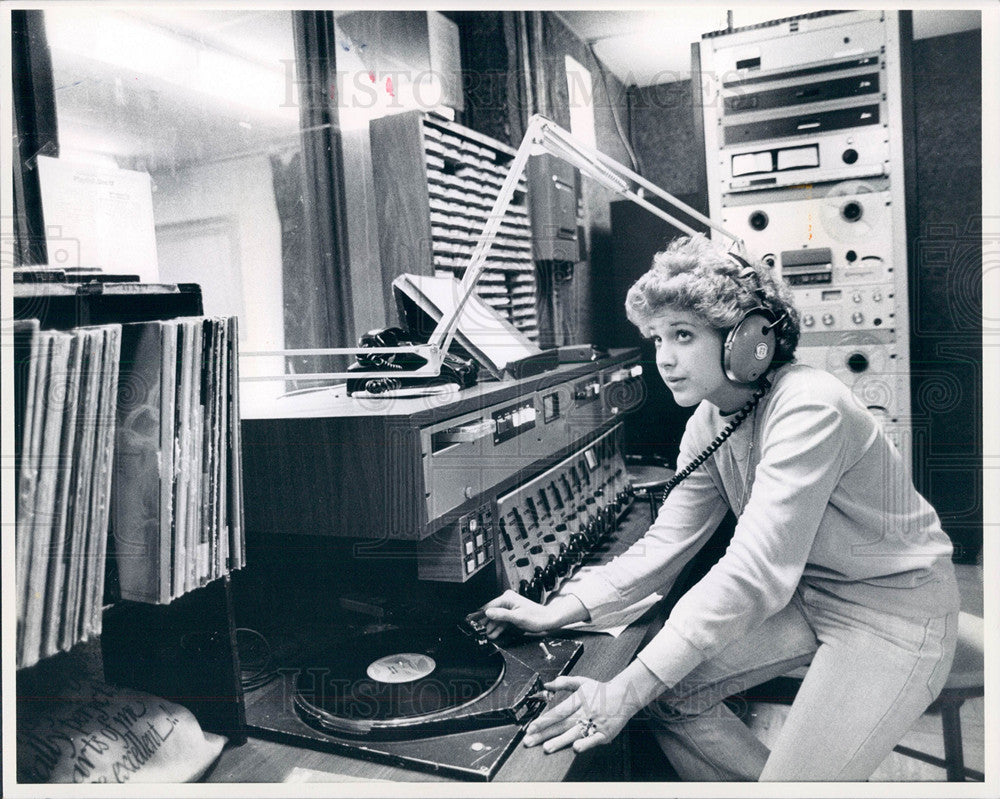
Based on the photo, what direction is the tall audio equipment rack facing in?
toward the camera

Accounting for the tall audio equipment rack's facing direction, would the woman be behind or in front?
in front

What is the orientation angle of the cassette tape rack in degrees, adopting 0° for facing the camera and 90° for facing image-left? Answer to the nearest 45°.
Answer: approximately 315°

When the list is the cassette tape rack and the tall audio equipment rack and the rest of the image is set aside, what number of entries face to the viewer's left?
0

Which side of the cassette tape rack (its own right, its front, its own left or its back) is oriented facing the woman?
front

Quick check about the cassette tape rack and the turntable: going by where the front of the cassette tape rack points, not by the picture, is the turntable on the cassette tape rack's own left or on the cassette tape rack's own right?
on the cassette tape rack's own right

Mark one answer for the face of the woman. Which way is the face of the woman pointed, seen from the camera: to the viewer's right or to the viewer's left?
to the viewer's left

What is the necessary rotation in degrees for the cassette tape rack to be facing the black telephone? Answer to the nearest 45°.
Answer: approximately 45° to its right
